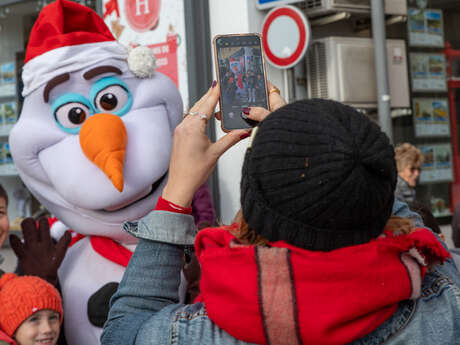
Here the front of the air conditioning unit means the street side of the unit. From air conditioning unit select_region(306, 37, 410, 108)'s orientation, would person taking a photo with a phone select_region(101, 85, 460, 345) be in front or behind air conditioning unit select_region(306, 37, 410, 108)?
in front

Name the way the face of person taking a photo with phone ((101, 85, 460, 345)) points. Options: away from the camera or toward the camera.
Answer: away from the camera

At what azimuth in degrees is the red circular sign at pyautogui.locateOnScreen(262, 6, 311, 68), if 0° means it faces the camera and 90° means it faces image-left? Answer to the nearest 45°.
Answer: approximately 45°
